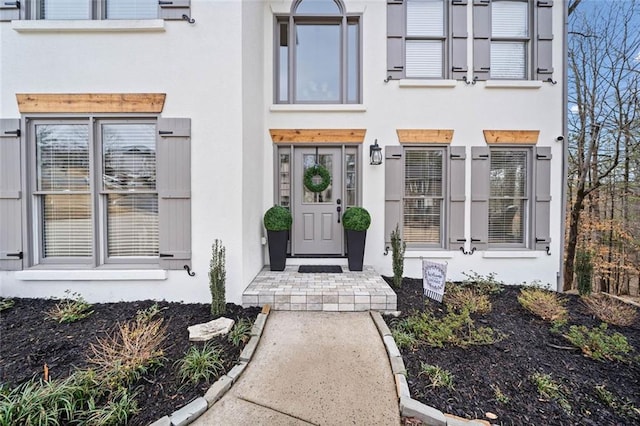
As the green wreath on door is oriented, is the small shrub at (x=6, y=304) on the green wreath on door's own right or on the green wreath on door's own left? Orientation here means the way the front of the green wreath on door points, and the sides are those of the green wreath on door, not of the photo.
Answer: on the green wreath on door's own right

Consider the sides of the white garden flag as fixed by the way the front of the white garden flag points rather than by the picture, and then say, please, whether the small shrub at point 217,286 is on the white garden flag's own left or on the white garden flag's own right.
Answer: on the white garden flag's own right

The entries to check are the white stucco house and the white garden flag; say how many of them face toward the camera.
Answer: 2

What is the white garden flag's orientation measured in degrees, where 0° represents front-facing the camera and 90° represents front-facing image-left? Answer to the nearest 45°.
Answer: approximately 0°

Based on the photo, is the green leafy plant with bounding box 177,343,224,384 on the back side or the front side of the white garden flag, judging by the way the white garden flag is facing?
on the front side

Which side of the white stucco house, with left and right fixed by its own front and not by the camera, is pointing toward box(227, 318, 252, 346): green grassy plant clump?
front

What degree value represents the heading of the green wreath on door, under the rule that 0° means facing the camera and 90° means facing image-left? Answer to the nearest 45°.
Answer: approximately 0°

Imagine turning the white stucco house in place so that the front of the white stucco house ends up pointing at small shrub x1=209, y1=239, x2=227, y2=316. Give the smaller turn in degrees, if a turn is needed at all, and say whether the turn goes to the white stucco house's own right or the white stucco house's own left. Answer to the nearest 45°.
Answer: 0° — it already faces it

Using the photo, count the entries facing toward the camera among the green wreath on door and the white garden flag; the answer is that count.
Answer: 2

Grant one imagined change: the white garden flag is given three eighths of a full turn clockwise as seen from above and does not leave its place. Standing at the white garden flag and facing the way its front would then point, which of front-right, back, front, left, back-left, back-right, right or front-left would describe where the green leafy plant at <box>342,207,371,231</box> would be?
front
